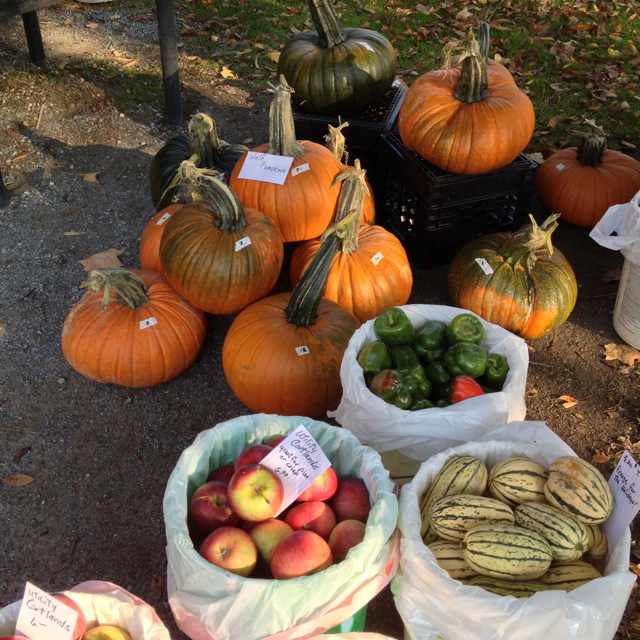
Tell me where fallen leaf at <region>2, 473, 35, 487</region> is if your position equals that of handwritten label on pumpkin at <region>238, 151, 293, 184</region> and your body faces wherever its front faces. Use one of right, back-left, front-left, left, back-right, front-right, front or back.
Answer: front-right

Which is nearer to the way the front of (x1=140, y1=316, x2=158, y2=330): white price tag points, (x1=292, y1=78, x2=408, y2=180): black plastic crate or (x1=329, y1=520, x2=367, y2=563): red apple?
the red apple

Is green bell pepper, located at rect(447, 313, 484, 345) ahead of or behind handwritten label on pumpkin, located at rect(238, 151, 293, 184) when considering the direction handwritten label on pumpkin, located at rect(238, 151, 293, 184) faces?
ahead

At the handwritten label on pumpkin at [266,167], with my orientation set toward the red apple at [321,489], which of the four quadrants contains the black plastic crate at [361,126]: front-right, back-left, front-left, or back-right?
back-left

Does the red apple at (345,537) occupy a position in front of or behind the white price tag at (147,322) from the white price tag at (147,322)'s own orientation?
in front

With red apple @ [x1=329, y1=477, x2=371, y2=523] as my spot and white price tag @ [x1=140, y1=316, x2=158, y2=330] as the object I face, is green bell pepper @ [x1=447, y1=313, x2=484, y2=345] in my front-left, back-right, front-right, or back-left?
front-right

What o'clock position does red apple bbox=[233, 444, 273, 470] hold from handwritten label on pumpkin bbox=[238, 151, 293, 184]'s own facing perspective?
The red apple is roughly at 12 o'clock from the handwritten label on pumpkin.

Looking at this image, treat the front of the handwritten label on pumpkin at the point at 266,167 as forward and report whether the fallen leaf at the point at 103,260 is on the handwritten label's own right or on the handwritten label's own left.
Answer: on the handwritten label's own right

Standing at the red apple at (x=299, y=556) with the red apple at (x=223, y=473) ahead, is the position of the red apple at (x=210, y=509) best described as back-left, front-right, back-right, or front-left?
front-left

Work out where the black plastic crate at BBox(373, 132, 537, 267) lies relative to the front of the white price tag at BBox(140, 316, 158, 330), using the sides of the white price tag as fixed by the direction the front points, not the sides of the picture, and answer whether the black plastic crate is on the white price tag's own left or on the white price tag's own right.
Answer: on the white price tag's own left

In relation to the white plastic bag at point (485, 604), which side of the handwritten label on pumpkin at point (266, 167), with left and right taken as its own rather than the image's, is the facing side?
front

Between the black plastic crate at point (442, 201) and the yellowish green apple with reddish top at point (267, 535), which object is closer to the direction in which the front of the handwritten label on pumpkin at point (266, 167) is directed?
the yellowish green apple with reddish top

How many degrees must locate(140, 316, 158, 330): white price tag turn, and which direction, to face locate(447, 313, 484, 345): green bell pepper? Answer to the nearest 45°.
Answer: approximately 45° to its left

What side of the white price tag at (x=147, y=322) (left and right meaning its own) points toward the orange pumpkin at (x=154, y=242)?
back

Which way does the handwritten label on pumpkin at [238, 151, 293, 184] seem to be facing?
toward the camera

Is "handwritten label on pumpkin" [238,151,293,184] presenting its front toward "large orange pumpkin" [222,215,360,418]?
yes

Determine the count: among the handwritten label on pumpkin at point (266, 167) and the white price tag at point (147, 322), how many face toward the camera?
2

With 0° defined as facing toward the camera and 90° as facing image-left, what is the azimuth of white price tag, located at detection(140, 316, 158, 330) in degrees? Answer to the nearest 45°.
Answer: approximately 0°
